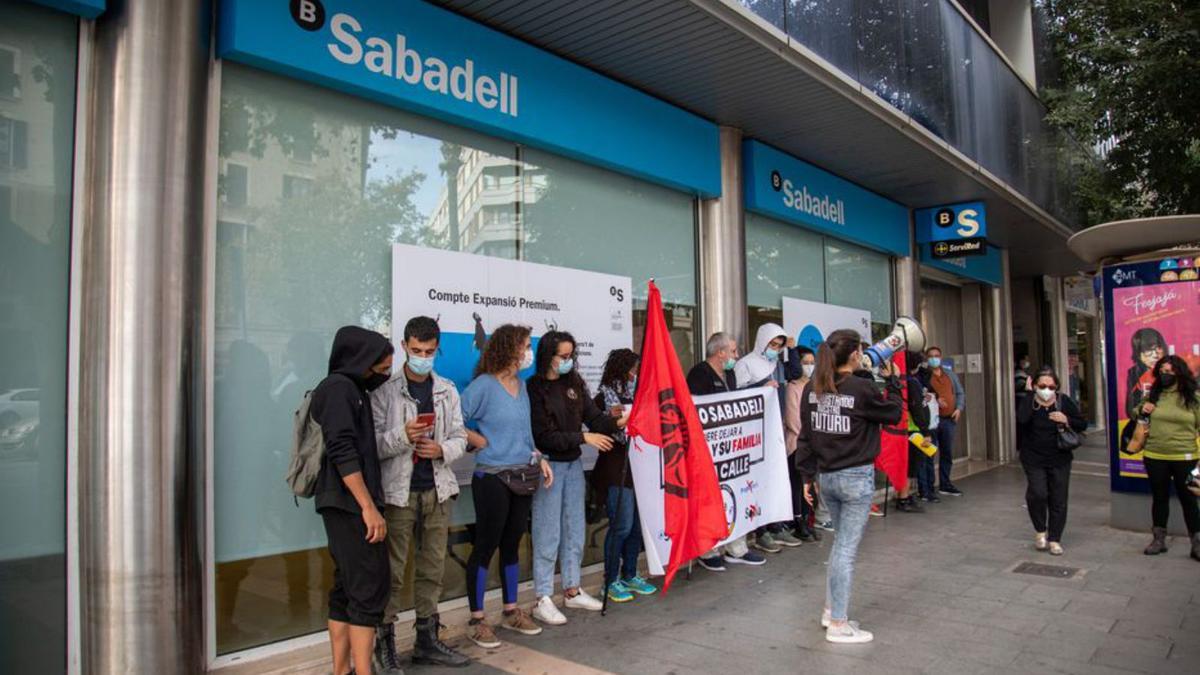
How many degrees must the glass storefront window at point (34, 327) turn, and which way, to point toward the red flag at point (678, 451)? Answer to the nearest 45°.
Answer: approximately 45° to its left

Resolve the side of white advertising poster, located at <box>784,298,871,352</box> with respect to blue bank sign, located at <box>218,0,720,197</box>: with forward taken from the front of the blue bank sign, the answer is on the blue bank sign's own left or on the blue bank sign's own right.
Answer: on the blue bank sign's own left

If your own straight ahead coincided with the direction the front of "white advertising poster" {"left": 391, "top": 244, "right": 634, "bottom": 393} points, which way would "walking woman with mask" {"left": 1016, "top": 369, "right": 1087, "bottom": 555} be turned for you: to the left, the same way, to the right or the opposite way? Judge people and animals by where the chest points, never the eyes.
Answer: to the right

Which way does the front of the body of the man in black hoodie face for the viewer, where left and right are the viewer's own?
facing to the right of the viewer

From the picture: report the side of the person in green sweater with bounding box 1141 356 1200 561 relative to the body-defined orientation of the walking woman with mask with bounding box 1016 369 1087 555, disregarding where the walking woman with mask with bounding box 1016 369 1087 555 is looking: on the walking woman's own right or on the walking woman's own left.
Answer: on the walking woman's own left

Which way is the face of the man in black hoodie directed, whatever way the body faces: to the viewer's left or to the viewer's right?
to the viewer's right

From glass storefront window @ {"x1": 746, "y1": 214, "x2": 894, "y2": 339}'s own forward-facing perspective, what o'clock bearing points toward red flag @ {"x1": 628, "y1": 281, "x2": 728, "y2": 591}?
The red flag is roughly at 2 o'clock from the glass storefront window.
